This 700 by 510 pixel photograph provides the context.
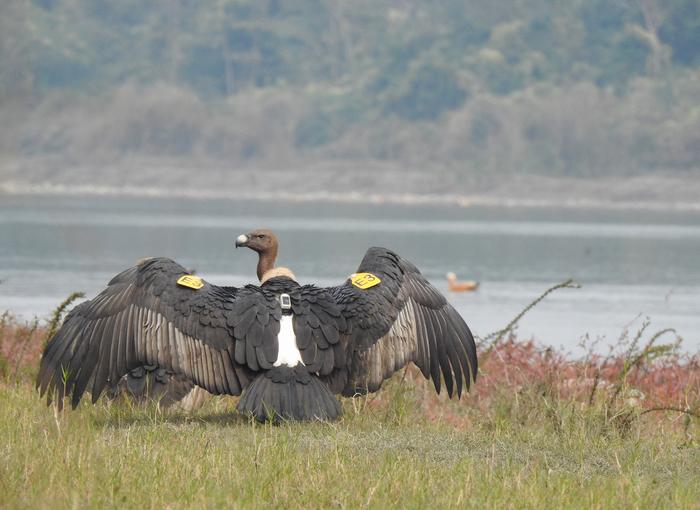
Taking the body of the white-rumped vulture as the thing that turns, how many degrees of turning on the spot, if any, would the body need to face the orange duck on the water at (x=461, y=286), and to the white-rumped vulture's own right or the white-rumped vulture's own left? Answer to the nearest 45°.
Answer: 0° — it already faces it

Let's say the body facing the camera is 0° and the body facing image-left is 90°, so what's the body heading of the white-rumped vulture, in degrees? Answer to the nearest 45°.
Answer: approximately 180°
